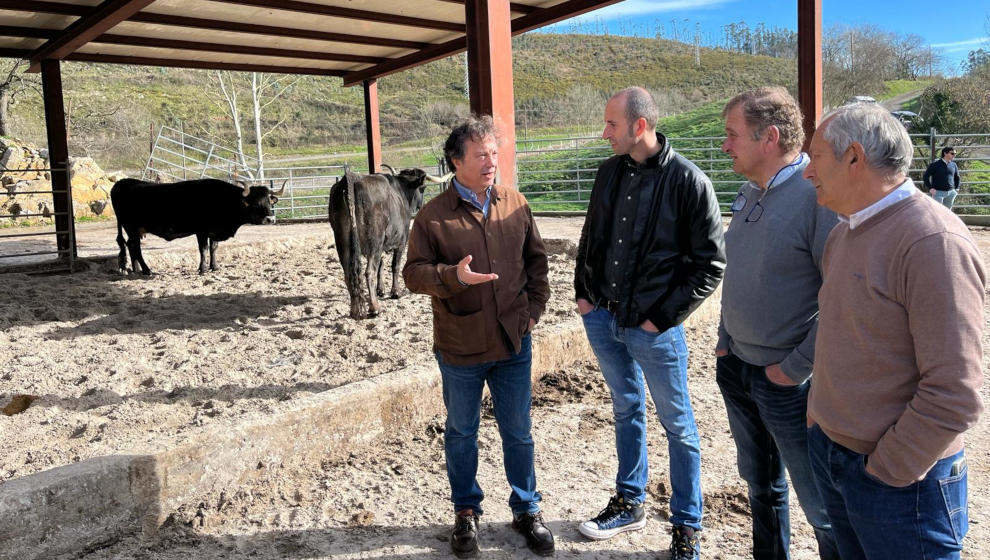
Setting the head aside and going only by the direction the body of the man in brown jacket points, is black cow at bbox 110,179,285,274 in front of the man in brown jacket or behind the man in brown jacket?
behind

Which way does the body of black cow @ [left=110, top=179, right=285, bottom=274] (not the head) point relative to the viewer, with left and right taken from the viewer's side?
facing to the right of the viewer

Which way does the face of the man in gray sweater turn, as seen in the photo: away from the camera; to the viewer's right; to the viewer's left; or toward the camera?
to the viewer's left

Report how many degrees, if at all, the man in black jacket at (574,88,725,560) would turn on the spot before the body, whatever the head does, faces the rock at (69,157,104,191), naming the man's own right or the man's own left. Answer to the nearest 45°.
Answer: approximately 90° to the man's own right

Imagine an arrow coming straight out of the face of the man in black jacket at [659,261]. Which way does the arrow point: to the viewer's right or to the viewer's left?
to the viewer's left

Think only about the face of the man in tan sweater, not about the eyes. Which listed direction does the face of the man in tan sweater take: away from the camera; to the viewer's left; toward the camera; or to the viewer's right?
to the viewer's left

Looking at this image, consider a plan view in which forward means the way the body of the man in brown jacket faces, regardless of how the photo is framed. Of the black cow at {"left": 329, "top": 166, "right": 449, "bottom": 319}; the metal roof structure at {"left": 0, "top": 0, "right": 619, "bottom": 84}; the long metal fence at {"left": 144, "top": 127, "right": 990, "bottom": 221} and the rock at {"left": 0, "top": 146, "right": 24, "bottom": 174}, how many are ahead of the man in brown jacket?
0

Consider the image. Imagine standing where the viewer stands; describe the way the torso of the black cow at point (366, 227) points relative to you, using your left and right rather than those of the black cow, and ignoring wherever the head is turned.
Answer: facing away from the viewer and to the right of the viewer

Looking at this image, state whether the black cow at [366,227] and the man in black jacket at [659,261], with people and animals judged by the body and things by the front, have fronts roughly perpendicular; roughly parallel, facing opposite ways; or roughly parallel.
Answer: roughly parallel, facing opposite ways

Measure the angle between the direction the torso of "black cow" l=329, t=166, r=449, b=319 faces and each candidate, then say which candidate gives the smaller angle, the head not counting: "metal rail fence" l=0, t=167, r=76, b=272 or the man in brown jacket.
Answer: the metal rail fence

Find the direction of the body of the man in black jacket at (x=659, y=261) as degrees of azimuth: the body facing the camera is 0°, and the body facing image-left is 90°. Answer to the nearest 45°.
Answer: approximately 45°

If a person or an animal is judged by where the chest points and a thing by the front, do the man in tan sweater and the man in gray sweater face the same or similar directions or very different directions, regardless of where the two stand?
same or similar directions

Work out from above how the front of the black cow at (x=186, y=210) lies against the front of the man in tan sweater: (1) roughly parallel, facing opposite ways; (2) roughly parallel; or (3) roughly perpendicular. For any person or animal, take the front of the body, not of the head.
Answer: roughly parallel, facing opposite ways

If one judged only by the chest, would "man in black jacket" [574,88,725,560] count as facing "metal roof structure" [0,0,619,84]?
no

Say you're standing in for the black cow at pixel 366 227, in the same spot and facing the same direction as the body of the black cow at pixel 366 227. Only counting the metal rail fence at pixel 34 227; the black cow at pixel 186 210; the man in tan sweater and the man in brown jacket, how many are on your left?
2

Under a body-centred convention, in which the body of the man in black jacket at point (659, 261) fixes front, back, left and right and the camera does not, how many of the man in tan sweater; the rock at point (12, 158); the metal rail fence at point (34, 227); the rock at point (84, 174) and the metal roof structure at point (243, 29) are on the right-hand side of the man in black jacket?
4
